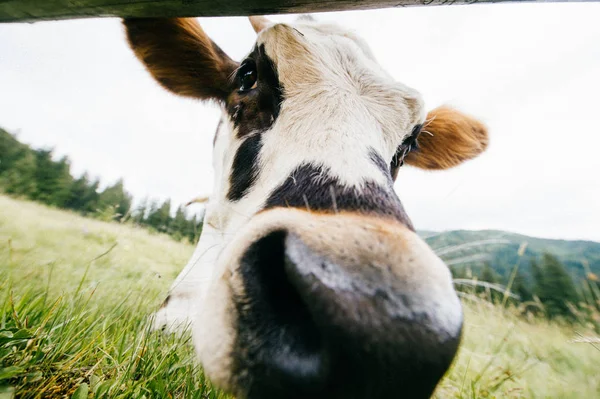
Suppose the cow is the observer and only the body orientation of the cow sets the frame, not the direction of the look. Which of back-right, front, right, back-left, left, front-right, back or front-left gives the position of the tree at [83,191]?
back-right

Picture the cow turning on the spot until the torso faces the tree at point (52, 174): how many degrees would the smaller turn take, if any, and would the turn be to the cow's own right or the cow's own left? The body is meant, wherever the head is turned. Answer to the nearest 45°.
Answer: approximately 135° to the cow's own right

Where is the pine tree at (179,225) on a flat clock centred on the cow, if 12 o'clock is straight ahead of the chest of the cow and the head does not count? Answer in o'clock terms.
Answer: The pine tree is roughly at 5 o'clock from the cow.

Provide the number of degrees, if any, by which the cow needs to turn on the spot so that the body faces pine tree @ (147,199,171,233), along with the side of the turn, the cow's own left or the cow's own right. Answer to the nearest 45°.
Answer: approximately 135° to the cow's own right

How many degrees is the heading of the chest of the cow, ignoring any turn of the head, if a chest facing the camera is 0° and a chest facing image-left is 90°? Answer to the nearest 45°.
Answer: approximately 0°
